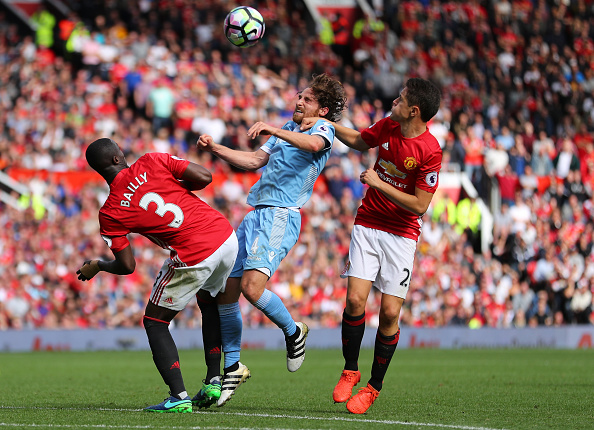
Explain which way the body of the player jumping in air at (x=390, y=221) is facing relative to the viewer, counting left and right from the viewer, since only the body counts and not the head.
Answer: facing the viewer and to the left of the viewer

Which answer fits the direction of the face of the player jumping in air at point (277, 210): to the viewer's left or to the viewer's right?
to the viewer's left

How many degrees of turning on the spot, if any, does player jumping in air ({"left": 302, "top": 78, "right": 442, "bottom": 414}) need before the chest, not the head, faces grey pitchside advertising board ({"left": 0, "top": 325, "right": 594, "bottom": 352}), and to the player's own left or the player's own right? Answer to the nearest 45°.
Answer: approximately 135° to the player's own right

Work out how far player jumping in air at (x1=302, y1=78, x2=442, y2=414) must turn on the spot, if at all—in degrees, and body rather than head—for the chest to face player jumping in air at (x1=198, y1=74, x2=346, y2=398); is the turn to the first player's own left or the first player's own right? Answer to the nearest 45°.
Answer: approximately 45° to the first player's own right
